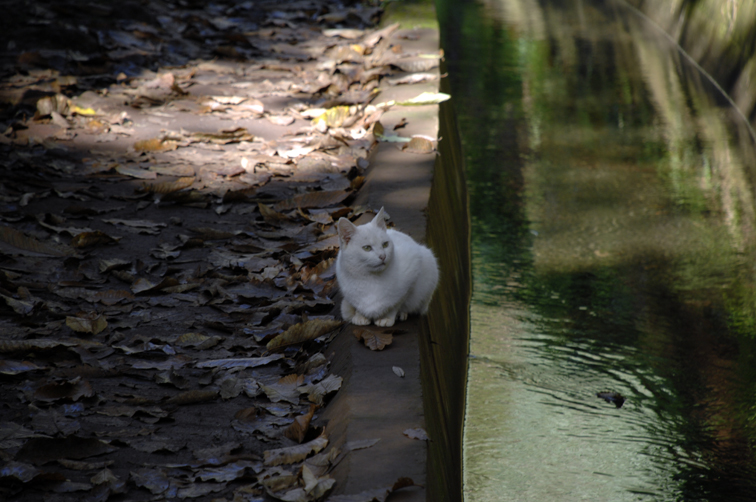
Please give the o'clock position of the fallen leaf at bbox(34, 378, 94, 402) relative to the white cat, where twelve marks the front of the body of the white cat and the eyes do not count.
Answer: The fallen leaf is roughly at 1 o'clock from the white cat.

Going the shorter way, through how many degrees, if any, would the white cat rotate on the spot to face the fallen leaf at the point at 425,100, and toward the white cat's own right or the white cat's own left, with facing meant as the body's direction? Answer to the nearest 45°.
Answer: approximately 135° to the white cat's own right

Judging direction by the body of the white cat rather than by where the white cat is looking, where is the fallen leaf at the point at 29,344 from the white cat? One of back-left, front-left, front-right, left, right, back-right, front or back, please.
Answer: front-right

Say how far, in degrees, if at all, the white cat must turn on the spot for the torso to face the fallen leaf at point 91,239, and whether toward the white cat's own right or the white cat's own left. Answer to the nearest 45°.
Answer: approximately 90° to the white cat's own right

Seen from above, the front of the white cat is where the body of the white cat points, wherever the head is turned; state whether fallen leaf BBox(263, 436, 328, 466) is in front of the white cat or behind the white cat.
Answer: in front

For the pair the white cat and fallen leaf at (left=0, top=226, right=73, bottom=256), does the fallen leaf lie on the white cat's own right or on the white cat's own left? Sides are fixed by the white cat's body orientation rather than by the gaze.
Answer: on the white cat's own right

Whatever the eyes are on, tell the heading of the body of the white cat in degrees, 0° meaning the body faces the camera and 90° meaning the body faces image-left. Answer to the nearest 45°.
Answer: approximately 45°

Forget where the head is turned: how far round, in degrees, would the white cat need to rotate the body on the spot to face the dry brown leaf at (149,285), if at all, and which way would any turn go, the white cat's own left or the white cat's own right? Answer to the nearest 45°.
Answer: approximately 90° to the white cat's own right

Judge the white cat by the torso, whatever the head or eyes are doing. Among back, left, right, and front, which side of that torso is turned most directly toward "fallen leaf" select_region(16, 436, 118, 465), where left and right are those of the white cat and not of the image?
front
